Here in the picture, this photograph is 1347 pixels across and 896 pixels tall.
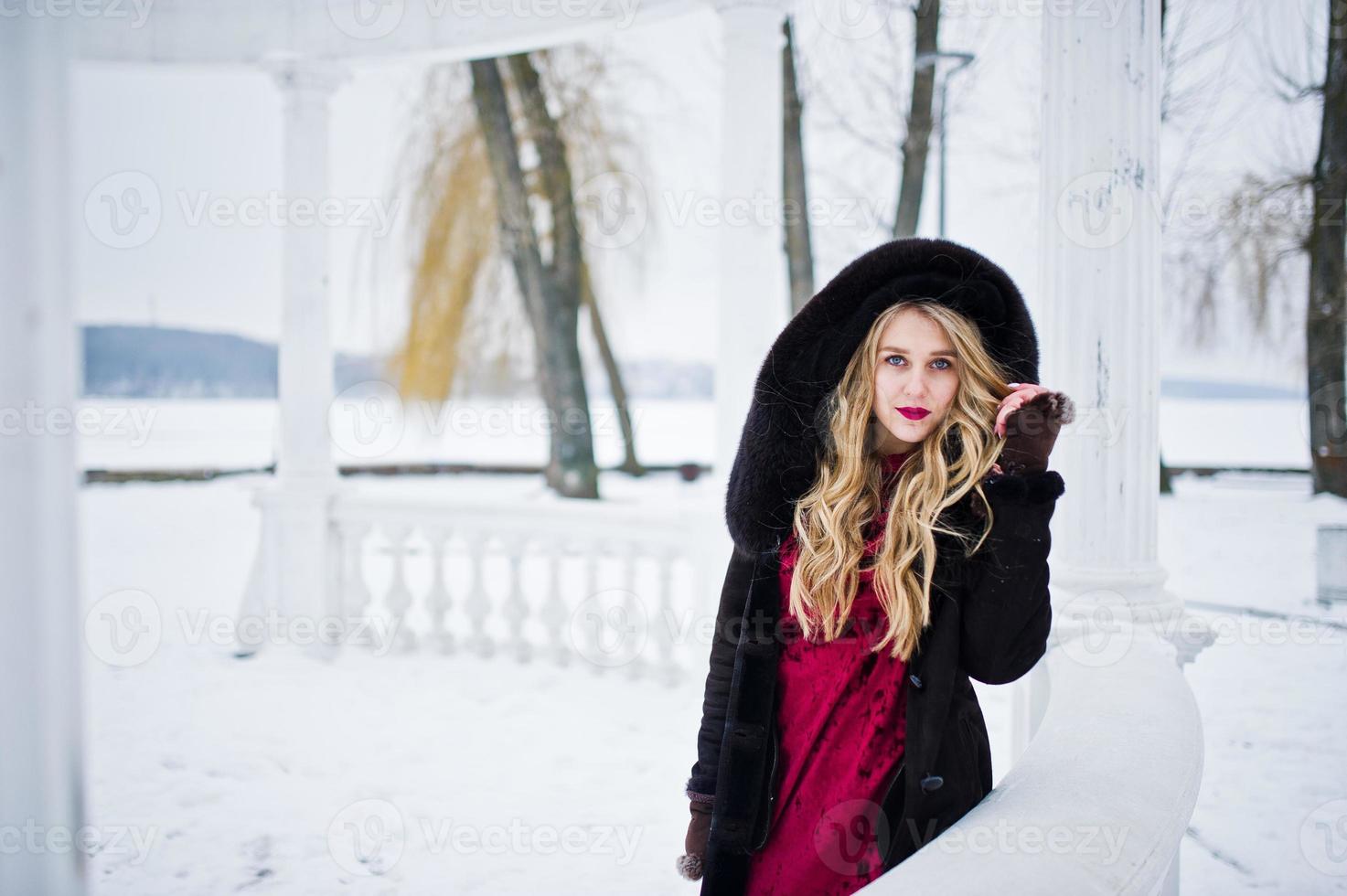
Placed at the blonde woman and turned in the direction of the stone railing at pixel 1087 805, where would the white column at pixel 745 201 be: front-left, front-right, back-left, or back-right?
back-left

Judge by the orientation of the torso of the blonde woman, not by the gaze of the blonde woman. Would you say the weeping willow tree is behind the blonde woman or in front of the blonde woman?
behind

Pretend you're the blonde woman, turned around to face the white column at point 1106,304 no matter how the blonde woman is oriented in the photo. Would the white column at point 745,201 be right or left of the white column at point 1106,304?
left

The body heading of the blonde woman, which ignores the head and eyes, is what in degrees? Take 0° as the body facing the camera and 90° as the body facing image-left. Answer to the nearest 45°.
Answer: approximately 0°

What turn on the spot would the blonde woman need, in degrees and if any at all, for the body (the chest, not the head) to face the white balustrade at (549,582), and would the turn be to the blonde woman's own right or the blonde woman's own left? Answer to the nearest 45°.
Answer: approximately 135° to the blonde woman's own right

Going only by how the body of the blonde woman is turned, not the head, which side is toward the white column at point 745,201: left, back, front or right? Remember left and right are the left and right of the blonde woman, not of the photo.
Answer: back

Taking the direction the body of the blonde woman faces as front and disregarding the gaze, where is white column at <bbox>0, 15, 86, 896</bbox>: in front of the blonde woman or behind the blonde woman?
in front
